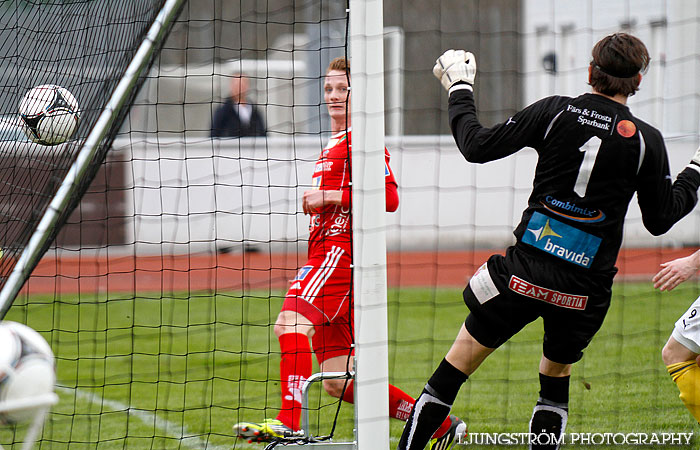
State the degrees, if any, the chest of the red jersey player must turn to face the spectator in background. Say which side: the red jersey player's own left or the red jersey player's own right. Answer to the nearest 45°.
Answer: approximately 135° to the red jersey player's own right

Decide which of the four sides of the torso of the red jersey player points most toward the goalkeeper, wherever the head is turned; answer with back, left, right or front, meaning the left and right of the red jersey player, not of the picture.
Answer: left

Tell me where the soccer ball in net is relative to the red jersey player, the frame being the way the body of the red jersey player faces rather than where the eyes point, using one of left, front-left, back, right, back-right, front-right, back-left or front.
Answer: front-right

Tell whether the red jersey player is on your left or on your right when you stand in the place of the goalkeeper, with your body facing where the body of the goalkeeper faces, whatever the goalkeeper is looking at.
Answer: on your left

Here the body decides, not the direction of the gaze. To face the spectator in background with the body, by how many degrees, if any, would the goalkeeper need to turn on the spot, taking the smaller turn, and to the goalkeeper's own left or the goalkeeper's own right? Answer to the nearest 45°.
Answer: approximately 45° to the goalkeeper's own left

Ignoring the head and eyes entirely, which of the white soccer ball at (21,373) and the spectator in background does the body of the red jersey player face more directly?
the white soccer ball

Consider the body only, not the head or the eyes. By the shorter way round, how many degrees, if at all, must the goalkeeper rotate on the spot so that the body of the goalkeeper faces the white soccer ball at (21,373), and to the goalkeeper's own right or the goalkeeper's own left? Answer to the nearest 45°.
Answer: approximately 135° to the goalkeeper's own left

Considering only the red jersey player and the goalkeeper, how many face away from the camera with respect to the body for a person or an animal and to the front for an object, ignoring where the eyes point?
1

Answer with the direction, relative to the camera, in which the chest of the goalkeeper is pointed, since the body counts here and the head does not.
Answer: away from the camera

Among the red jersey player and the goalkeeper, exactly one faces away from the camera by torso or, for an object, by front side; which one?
the goalkeeper

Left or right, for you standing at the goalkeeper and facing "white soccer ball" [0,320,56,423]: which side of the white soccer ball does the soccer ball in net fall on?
right
